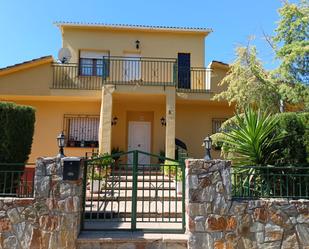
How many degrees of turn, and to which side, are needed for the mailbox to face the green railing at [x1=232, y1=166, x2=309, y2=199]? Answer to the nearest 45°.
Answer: approximately 90° to its left

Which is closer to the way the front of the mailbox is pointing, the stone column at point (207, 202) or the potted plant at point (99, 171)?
the stone column

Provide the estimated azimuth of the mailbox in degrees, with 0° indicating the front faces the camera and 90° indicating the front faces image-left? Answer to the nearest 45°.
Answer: approximately 0°

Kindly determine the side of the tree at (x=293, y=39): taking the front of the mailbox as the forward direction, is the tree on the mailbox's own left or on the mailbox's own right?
on the mailbox's own left

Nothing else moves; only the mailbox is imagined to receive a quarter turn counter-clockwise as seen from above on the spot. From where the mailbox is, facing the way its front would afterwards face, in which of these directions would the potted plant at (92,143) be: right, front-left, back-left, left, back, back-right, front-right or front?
left

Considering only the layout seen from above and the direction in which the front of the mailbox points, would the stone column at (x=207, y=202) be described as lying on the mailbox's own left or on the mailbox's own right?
on the mailbox's own left

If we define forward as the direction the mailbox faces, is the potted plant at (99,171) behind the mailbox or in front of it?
behind

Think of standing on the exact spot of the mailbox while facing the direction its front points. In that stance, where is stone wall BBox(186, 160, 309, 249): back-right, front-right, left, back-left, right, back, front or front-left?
left

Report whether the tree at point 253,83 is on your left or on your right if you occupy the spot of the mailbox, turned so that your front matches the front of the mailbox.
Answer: on your left

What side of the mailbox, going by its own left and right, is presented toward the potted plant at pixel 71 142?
back

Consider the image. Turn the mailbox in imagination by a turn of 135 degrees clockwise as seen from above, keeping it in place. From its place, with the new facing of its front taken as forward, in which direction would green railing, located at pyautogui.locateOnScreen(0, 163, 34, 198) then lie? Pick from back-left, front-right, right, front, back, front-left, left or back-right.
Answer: front
